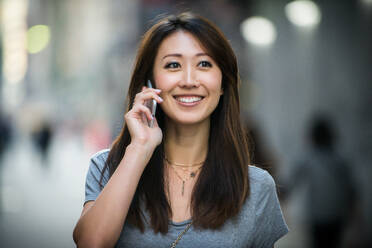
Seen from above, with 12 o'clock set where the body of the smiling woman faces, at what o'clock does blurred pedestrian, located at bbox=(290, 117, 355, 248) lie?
The blurred pedestrian is roughly at 7 o'clock from the smiling woman.

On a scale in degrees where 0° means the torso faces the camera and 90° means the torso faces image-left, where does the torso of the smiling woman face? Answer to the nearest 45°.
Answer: approximately 0°
